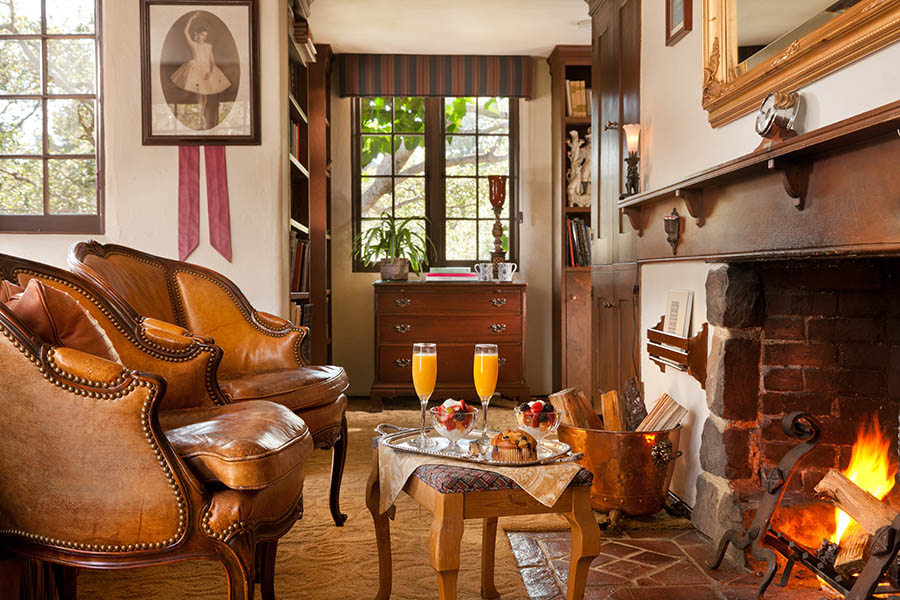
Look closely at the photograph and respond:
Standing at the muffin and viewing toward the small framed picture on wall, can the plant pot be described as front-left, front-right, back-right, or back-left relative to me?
front-left

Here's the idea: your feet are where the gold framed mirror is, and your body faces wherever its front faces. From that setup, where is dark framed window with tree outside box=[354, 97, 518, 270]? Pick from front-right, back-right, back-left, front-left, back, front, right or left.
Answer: right

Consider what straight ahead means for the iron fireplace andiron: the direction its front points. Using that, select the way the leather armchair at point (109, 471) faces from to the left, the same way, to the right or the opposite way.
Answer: the opposite way

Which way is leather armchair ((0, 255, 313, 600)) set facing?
to the viewer's right

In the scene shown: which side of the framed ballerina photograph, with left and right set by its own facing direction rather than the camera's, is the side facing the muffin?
front

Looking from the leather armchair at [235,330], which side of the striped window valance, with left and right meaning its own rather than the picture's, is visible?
front

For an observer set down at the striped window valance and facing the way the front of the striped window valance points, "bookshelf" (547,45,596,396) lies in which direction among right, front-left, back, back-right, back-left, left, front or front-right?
left

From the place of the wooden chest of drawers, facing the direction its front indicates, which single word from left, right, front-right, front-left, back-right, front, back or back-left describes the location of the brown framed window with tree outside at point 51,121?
front-right

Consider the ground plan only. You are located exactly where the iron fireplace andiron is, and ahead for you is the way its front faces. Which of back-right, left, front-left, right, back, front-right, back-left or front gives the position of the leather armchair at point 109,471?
front

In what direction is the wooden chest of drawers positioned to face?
toward the camera

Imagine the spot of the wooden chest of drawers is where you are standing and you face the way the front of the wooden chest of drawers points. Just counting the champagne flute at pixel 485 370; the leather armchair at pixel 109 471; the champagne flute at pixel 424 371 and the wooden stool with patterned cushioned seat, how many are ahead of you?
4

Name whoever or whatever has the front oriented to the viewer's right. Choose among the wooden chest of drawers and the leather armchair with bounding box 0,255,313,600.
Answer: the leather armchair

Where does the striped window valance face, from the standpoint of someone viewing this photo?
facing the viewer

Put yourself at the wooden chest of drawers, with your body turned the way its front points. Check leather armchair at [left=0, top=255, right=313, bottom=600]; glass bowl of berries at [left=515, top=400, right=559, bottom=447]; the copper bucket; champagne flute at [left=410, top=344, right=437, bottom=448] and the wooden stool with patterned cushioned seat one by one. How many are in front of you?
5

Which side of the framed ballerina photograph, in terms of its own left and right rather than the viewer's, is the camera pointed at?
front

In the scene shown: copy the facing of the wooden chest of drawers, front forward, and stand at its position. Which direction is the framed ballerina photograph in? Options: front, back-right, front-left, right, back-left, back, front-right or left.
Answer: front-right

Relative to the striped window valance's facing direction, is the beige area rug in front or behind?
in front

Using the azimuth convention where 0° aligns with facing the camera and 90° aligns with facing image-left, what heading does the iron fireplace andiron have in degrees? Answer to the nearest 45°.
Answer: approximately 45°
